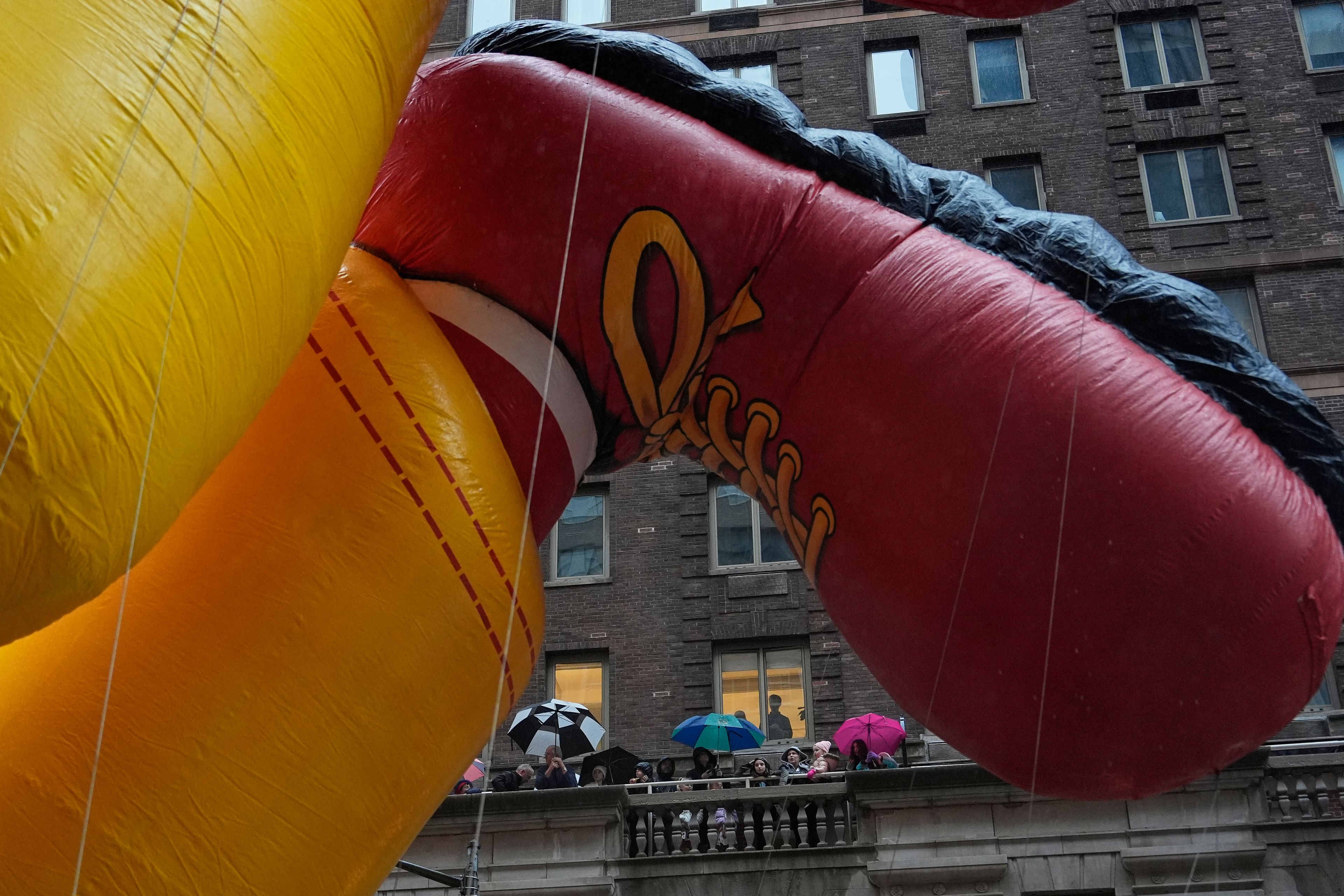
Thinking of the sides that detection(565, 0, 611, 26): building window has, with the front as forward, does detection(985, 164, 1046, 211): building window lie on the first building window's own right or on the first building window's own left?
on the first building window's own left

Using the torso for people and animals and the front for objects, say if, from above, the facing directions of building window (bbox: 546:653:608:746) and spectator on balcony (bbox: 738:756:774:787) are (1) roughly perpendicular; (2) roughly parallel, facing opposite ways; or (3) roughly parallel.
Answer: roughly parallel

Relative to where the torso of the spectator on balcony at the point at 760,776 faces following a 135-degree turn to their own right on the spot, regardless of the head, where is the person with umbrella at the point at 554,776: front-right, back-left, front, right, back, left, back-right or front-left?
front-left

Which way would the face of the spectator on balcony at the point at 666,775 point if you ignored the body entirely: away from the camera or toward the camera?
toward the camera

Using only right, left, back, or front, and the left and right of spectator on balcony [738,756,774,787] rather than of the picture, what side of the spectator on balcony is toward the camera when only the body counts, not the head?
front

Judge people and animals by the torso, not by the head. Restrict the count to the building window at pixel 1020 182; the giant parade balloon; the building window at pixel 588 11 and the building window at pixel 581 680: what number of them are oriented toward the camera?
3

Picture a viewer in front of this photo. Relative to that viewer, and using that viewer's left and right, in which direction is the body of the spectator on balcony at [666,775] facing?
facing the viewer

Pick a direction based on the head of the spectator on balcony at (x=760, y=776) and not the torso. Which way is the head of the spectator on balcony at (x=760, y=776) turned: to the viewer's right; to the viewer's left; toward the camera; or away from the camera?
toward the camera
